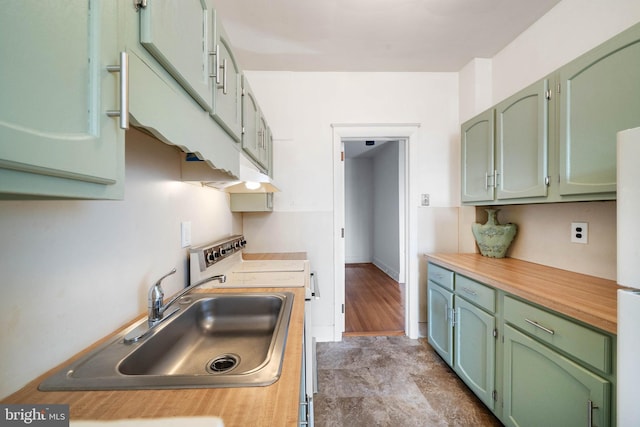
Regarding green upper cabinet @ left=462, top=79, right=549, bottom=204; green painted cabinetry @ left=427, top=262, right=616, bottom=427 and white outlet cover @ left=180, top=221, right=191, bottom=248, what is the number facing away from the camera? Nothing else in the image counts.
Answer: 0

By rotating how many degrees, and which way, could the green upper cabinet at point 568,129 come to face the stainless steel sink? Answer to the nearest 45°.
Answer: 0° — it already faces it

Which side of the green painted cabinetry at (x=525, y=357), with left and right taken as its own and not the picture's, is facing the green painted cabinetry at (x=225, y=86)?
front

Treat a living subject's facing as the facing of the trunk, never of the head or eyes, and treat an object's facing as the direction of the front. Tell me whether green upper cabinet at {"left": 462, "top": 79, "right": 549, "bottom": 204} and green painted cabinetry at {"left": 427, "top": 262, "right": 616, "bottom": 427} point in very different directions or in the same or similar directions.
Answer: same or similar directions

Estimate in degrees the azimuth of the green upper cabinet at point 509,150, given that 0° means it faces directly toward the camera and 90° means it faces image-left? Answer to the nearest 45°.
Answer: approximately 45°

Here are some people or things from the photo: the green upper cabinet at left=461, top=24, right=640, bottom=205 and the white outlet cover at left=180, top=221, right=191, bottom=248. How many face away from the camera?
0

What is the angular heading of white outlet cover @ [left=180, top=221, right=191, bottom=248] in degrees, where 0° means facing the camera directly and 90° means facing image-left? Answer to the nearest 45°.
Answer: approximately 315°

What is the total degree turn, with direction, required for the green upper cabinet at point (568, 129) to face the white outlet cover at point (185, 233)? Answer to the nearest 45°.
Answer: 0° — it already faces it

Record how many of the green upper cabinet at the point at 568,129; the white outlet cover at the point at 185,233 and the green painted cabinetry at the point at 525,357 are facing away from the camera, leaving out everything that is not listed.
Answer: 0

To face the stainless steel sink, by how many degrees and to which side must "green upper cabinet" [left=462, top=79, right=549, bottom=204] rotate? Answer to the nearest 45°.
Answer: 0° — it already faces it

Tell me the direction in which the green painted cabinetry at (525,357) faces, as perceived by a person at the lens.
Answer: facing the viewer and to the left of the viewer

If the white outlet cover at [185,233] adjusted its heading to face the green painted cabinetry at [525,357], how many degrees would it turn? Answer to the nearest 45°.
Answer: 0° — it already faces it

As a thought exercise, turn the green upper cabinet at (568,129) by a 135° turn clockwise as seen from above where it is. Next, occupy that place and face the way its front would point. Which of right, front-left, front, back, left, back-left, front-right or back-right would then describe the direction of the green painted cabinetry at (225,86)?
back-left
